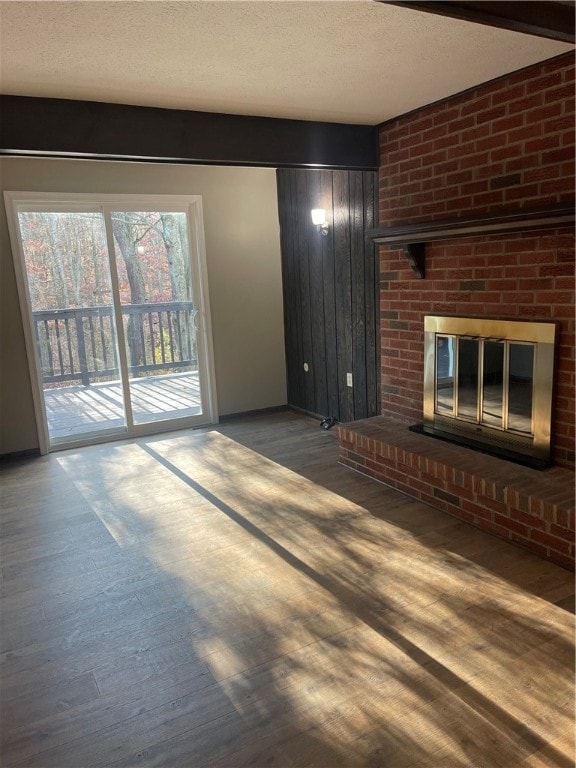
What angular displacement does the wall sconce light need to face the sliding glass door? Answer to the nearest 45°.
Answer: approximately 45° to its right

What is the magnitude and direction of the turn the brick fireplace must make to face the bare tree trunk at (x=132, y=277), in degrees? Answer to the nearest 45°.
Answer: approximately 45° to its right

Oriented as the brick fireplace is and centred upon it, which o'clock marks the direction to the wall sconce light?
The wall sconce light is roughly at 3 o'clock from the brick fireplace.

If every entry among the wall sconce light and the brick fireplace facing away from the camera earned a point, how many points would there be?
0

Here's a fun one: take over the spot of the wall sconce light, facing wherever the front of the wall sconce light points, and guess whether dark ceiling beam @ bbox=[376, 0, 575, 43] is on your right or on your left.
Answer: on your left

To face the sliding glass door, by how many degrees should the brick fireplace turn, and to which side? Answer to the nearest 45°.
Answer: approximately 45° to its right

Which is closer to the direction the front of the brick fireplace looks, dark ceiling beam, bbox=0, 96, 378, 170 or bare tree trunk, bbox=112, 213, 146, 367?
the dark ceiling beam

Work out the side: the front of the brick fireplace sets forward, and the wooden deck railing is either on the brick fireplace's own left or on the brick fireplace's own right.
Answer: on the brick fireplace's own right

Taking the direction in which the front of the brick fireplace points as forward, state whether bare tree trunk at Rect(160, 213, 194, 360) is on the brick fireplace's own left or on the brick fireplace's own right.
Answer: on the brick fireplace's own right
